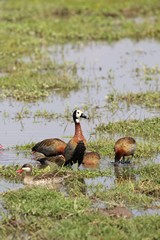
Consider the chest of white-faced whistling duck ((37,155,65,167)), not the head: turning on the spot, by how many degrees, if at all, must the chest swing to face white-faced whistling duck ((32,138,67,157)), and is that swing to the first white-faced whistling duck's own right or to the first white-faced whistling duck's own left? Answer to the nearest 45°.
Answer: approximately 90° to the first white-faced whistling duck's own left

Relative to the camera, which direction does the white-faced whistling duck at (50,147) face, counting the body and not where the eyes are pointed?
to the viewer's right

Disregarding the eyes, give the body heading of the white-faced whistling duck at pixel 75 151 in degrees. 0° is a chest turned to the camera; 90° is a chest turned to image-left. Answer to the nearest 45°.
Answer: approximately 315°

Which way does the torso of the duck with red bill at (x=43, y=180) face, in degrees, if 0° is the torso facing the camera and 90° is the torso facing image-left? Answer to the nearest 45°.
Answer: approximately 90°

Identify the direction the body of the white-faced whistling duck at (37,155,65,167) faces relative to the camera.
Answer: to the viewer's right

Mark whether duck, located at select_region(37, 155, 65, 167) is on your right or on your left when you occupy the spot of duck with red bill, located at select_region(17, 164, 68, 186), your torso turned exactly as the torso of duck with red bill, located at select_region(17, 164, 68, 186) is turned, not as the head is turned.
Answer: on your right
